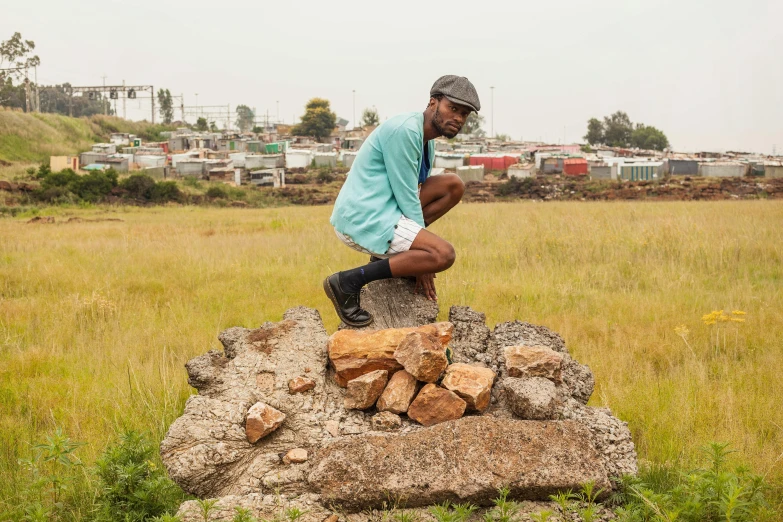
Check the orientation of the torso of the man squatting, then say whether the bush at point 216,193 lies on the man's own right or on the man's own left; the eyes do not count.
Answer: on the man's own left

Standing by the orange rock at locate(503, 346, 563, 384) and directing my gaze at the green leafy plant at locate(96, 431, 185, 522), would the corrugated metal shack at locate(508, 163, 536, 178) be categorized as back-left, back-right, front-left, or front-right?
back-right

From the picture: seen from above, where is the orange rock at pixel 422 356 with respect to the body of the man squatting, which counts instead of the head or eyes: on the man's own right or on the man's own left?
on the man's own right

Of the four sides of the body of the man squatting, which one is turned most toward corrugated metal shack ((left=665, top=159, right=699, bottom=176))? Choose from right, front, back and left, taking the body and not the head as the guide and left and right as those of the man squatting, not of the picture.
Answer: left

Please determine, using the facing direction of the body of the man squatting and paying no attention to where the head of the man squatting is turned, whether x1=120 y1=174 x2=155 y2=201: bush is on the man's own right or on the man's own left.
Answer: on the man's own left

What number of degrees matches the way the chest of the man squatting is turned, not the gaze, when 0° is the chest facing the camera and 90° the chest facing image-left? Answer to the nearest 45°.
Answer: approximately 270°
